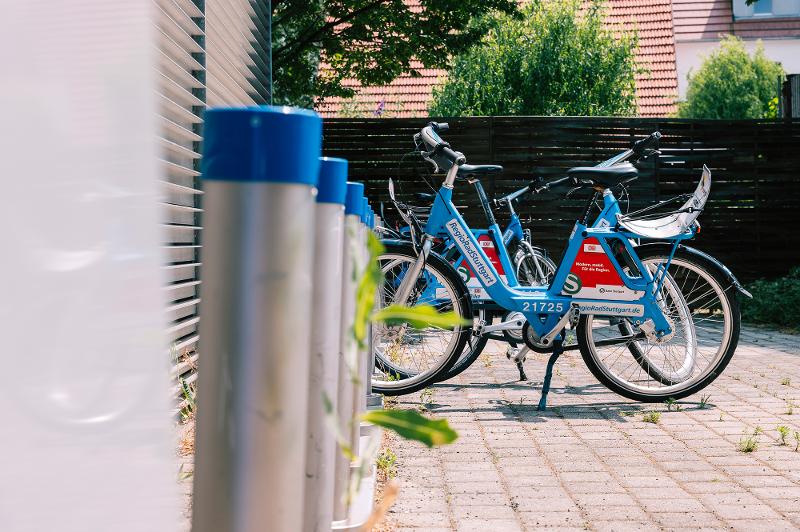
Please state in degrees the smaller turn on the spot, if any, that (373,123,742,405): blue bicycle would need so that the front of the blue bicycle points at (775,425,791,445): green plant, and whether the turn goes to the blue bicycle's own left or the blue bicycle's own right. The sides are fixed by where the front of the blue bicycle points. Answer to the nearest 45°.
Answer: approximately 135° to the blue bicycle's own left

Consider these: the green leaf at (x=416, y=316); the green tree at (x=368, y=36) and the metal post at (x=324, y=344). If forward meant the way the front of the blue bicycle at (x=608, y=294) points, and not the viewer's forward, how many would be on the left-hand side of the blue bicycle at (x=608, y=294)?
2

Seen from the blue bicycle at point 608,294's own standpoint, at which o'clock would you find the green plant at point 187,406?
The green plant is roughly at 11 o'clock from the blue bicycle.

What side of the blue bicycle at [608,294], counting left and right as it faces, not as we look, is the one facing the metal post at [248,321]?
left

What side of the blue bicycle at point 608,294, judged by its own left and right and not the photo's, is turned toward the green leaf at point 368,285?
left

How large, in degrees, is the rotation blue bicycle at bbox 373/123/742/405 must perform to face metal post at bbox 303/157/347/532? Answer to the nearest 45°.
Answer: approximately 90° to its left

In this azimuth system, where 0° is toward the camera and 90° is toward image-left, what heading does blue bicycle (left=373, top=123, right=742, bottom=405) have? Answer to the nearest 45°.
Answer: approximately 90°

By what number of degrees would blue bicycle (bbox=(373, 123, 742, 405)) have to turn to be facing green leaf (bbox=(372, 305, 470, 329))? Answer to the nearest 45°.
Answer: approximately 90° to its left

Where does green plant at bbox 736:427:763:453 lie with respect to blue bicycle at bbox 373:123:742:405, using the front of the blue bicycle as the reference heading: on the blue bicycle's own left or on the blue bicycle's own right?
on the blue bicycle's own left

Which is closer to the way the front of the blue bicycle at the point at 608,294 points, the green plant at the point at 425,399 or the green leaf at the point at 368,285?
the green plant

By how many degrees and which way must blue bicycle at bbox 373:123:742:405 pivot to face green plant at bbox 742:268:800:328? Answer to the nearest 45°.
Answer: approximately 90° to its right

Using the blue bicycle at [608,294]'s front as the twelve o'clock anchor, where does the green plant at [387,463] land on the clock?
The green plant is roughly at 10 o'clock from the blue bicycle.

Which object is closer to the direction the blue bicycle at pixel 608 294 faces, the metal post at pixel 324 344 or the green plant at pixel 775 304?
the metal post

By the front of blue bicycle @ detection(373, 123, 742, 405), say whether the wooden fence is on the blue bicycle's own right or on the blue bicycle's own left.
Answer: on the blue bicycle's own right

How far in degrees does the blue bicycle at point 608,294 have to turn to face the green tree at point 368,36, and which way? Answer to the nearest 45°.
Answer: approximately 45° to its right

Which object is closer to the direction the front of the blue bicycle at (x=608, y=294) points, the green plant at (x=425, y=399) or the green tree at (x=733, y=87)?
the green plant
